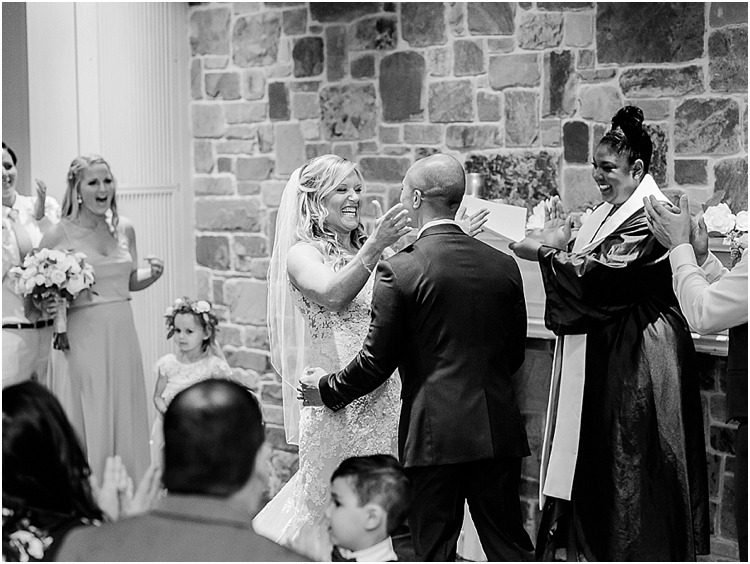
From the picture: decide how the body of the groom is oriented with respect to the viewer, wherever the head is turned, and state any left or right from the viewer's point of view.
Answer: facing away from the viewer and to the left of the viewer

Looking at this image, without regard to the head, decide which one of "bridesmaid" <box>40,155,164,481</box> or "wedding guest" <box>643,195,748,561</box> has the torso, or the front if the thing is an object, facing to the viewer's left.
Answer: the wedding guest

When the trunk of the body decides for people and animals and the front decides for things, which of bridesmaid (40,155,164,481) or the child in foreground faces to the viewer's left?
the child in foreground

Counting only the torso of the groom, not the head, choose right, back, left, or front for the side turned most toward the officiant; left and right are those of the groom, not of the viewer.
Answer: right

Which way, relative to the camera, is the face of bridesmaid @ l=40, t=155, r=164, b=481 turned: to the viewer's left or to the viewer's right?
to the viewer's right

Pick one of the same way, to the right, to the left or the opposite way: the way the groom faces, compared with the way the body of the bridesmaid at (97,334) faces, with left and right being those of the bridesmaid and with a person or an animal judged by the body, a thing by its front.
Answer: the opposite way

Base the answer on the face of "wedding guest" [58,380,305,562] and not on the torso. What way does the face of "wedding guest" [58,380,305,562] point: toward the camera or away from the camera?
away from the camera

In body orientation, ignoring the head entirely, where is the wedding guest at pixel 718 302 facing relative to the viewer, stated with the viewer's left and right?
facing to the left of the viewer

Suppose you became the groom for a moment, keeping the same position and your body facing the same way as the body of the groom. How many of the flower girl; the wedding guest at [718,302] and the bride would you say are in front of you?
2
